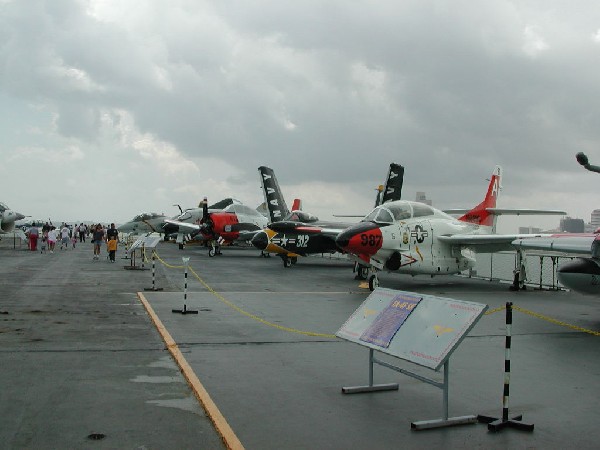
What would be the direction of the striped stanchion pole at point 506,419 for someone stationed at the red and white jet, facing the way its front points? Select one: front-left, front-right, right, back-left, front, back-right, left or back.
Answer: front-left

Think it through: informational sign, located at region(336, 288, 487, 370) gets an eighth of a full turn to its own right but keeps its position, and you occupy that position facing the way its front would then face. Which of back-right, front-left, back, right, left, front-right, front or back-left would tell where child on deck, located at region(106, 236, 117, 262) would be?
front-right

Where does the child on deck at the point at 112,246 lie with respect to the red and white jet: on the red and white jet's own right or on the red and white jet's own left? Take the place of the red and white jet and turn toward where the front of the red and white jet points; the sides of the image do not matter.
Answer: on the red and white jet's own right

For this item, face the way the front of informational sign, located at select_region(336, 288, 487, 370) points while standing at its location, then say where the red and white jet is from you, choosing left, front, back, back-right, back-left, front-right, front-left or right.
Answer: back-right

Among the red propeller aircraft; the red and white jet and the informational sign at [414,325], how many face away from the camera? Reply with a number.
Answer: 0

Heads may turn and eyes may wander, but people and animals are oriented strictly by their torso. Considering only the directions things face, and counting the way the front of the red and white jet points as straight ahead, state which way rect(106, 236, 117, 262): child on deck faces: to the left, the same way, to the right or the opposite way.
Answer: to the right

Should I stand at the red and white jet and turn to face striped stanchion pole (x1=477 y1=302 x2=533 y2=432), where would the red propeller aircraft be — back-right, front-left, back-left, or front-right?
back-right

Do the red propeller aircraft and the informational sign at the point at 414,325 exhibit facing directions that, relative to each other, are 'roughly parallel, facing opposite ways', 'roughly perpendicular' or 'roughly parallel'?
roughly parallel

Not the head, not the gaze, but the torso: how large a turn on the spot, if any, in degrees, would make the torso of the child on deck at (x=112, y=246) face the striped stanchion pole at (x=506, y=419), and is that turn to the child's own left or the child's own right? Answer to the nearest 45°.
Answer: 0° — they already face it

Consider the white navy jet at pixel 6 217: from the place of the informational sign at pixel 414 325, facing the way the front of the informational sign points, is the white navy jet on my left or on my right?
on my right

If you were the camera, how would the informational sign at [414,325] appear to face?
facing the viewer and to the left of the viewer

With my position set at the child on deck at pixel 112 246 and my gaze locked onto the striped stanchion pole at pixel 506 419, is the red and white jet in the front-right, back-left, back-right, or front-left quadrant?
front-left

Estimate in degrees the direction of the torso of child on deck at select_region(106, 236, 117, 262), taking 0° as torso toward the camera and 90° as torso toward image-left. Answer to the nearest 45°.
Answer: approximately 180°
